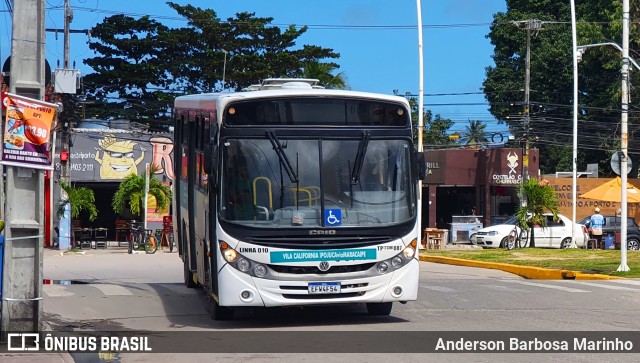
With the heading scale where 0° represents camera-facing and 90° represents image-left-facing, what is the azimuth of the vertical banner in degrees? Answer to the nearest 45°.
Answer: approximately 0°

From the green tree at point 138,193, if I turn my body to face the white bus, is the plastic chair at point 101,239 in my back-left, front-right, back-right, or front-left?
back-right

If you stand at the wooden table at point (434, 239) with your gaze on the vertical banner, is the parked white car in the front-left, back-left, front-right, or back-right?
back-left

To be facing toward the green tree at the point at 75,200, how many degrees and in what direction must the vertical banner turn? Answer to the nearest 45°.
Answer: approximately 180°

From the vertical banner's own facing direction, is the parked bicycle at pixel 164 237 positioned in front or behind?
behind

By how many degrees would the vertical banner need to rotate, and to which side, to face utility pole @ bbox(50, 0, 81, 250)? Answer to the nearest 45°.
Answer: approximately 180°

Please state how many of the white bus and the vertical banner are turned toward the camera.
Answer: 2
